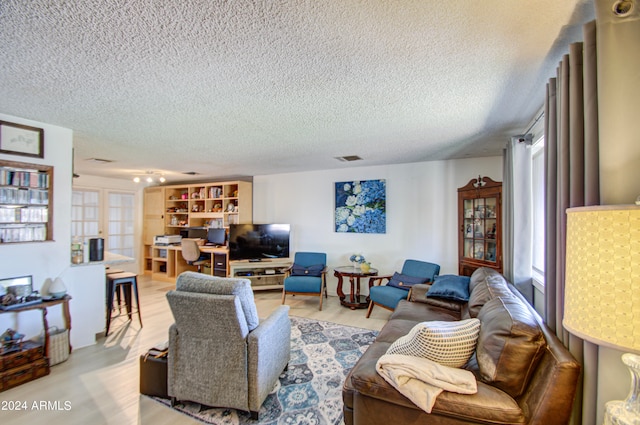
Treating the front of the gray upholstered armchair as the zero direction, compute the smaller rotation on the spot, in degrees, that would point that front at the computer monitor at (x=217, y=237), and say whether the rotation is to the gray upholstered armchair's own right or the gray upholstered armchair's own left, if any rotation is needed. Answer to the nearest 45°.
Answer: approximately 45° to the gray upholstered armchair's own left

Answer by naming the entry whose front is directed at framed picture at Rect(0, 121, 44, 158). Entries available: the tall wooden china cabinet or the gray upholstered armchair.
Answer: the tall wooden china cabinet

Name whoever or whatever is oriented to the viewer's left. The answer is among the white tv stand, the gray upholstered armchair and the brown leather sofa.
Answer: the brown leather sofa

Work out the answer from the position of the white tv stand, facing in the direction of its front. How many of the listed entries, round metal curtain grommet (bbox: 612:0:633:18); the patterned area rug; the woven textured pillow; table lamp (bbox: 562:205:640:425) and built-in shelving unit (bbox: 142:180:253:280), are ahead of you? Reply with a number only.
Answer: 4

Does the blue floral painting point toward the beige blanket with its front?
yes

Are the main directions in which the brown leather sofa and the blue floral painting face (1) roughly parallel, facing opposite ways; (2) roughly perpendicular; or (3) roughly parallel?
roughly perpendicular

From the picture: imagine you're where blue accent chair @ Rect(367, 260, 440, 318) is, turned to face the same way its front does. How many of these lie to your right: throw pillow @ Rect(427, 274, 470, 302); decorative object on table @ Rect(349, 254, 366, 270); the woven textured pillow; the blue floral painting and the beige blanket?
2

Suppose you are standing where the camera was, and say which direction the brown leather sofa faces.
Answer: facing to the left of the viewer

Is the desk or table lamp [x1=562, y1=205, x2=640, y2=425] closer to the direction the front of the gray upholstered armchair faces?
the desk

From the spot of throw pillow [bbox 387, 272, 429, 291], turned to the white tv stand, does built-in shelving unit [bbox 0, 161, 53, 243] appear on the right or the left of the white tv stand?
left

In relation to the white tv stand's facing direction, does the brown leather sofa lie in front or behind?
in front

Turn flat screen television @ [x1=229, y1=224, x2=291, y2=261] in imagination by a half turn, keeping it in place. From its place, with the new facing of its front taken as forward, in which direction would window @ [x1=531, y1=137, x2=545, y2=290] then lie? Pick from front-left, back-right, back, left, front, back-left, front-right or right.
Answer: back-right

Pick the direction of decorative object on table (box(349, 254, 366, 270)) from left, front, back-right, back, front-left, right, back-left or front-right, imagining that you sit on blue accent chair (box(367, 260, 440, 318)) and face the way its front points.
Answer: right

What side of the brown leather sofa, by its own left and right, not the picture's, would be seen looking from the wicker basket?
front

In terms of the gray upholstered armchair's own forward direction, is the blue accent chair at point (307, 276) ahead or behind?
ahead

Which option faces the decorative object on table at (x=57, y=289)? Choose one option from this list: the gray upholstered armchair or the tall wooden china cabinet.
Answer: the tall wooden china cabinet
